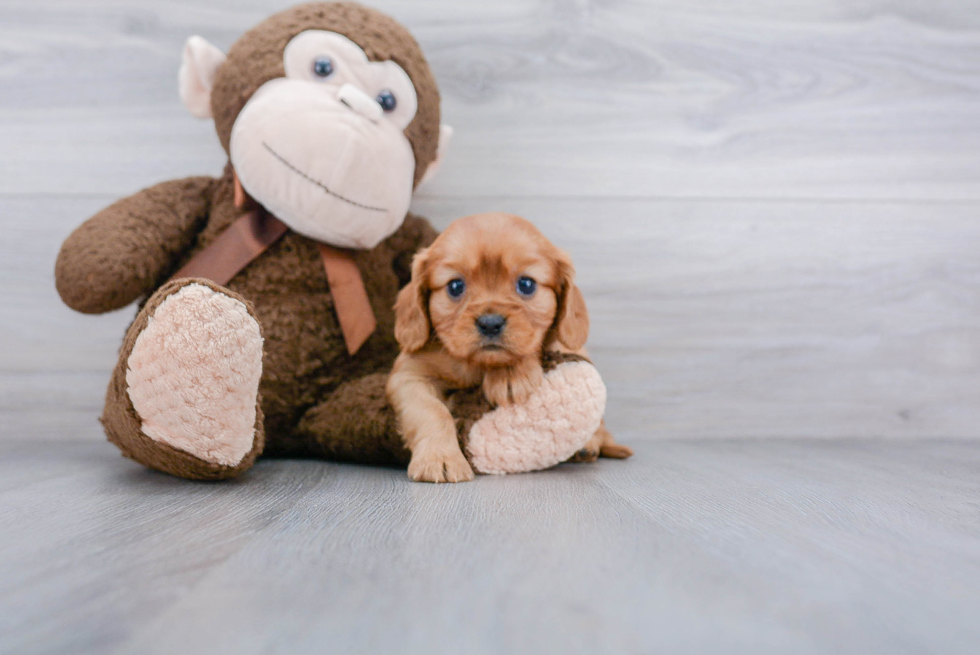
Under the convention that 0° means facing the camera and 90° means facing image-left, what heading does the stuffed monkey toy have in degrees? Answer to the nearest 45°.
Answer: approximately 0°
